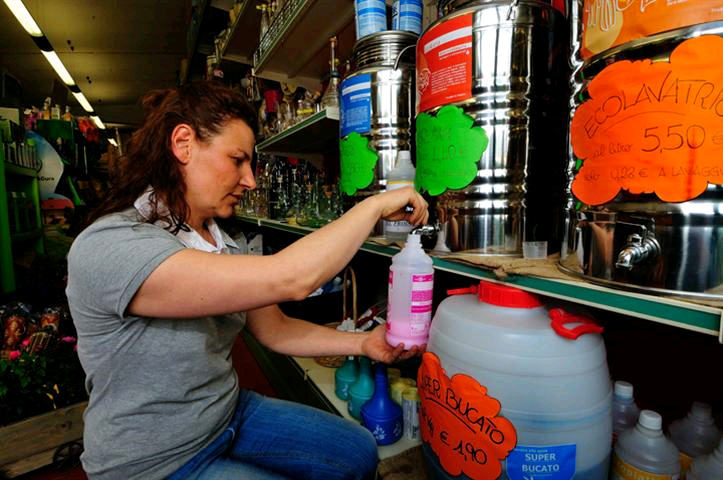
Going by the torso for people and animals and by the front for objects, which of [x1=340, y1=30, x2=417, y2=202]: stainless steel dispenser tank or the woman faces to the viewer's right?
the woman

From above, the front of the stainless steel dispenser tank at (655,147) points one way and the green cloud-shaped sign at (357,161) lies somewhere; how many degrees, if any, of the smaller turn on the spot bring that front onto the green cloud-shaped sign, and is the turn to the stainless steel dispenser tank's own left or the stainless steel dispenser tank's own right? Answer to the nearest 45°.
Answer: approximately 90° to the stainless steel dispenser tank's own right

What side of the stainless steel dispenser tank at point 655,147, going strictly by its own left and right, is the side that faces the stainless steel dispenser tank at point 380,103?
right

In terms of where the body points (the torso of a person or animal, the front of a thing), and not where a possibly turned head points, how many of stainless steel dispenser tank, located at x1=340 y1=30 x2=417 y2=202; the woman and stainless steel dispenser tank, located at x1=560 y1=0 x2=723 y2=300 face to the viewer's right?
1

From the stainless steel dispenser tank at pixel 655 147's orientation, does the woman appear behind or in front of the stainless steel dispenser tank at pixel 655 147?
in front

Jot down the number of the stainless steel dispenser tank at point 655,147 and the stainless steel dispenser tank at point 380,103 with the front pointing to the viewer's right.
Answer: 0

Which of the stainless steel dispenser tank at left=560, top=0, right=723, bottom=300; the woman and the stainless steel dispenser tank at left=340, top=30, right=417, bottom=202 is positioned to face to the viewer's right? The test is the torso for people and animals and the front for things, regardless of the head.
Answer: the woman

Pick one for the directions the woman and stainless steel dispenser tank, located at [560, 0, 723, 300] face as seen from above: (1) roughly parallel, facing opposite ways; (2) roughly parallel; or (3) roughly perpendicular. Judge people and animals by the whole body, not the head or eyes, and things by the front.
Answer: roughly parallel, facing opposite ways

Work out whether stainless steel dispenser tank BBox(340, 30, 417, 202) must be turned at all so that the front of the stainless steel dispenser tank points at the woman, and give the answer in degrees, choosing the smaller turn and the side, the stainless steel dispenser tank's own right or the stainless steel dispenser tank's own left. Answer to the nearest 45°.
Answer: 0° — it already faces them

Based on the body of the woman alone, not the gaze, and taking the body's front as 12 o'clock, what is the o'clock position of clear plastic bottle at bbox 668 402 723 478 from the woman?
The clear plastic bottle is roughly at 1 o'clock from the woman.

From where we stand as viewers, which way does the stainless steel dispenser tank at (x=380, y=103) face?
facing the viewer and to the left of the viewer

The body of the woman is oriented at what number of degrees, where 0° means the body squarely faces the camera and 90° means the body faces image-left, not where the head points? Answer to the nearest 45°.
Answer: approximately 270°

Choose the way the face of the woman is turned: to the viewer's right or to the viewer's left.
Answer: to the viewer's right
